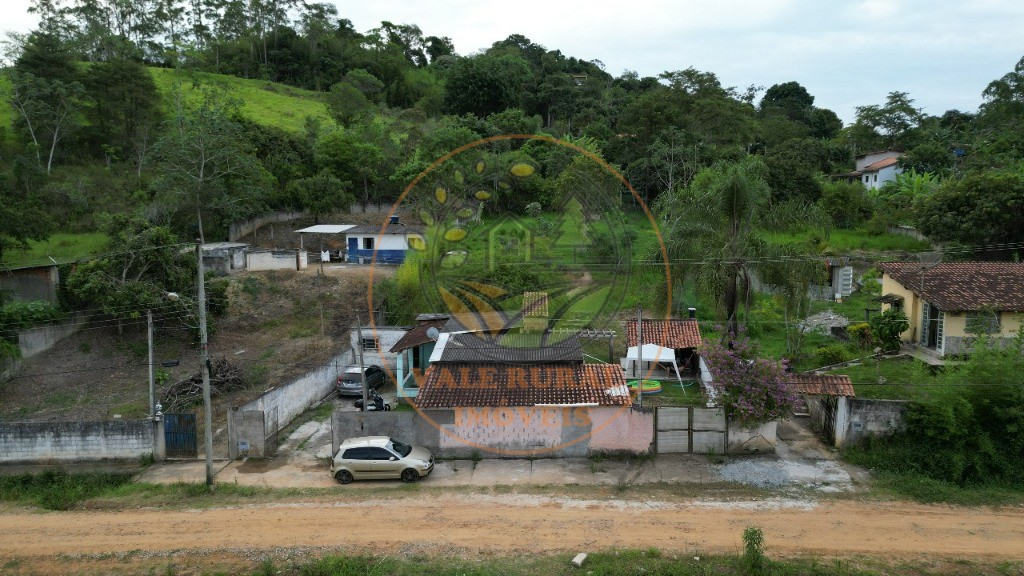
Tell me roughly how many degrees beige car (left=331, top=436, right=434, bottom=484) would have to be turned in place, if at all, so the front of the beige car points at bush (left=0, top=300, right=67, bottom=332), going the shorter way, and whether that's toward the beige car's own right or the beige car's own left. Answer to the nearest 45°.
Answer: approximately 135° to the beige car's own left

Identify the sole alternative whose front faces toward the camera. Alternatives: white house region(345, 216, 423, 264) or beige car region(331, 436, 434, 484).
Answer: the white house

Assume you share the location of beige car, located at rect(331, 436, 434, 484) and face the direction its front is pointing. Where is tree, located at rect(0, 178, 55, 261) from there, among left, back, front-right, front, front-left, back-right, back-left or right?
back-left

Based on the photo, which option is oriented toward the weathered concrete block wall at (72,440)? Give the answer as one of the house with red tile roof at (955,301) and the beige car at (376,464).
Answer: the house with red tile roof

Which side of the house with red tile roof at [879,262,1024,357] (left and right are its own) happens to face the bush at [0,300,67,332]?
front

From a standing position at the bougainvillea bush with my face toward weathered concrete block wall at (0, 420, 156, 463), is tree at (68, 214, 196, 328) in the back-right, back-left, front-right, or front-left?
front-right

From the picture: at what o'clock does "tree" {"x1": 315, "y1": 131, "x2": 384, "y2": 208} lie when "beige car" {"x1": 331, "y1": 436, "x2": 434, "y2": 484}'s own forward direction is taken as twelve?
The tree is roughly at 9 o'clock from the beige car.

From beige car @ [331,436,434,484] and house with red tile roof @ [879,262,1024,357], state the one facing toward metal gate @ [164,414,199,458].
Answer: the house with red tile roof

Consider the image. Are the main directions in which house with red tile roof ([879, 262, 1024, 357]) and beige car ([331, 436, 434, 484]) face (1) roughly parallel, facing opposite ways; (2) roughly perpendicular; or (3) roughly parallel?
roughly parallel, facing opposite ways

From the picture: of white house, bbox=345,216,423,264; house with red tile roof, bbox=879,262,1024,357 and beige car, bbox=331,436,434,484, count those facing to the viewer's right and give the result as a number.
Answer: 1

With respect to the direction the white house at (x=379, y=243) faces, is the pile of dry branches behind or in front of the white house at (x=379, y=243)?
in front

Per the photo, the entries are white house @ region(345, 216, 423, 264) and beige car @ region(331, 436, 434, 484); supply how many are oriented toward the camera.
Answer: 1

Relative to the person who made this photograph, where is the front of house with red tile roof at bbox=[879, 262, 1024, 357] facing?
facing the viewer and to the left of the viewer

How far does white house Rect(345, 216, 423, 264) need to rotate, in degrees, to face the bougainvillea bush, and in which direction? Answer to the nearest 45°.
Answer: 0° — it already faces it

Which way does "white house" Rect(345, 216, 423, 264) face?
toward the camera

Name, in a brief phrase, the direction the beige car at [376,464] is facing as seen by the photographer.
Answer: facing to the right of the viewer

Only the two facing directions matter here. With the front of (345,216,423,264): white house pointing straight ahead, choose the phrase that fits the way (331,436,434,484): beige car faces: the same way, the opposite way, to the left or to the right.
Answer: to the left

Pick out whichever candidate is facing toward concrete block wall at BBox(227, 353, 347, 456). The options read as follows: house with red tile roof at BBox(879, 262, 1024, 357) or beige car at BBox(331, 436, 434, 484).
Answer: the house with red tile roof

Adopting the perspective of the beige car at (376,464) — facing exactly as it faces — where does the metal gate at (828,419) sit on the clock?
The metal gate is roughly at 12 o'clock from the beige car.
